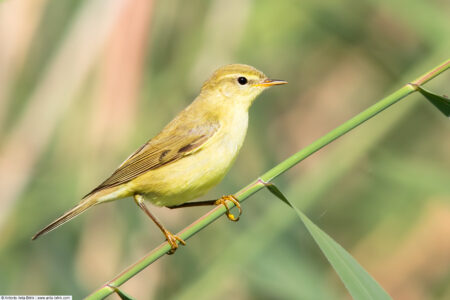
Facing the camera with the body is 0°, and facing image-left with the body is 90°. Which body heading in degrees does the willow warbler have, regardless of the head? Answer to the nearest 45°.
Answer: approximately 270°
